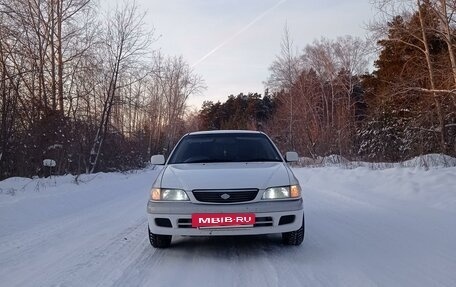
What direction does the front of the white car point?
toward the camera
